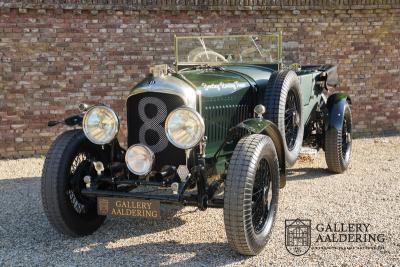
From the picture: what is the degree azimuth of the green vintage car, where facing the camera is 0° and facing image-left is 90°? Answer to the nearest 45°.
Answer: approximately 45°
